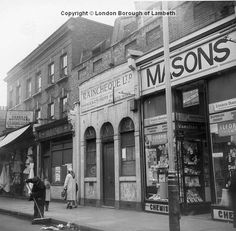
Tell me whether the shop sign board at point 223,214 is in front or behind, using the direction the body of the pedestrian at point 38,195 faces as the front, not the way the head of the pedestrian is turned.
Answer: behind

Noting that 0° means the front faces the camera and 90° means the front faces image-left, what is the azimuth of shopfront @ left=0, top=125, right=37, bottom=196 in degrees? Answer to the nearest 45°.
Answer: approximately 45°

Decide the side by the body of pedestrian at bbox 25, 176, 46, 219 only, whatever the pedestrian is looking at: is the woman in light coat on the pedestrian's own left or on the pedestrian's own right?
on the pedestrian's own right

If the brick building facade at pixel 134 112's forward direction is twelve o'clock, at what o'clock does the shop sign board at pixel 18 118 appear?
The shop sign board is roughly at 3 o'clock from the brick building facade.

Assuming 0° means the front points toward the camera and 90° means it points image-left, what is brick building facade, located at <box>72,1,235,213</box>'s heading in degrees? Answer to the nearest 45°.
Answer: approximately 45°

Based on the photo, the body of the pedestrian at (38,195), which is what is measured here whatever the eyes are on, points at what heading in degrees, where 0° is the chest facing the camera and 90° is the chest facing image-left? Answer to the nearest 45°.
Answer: approximately 90°

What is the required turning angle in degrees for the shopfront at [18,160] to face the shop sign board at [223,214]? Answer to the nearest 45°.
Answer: approximately 45° to its left
